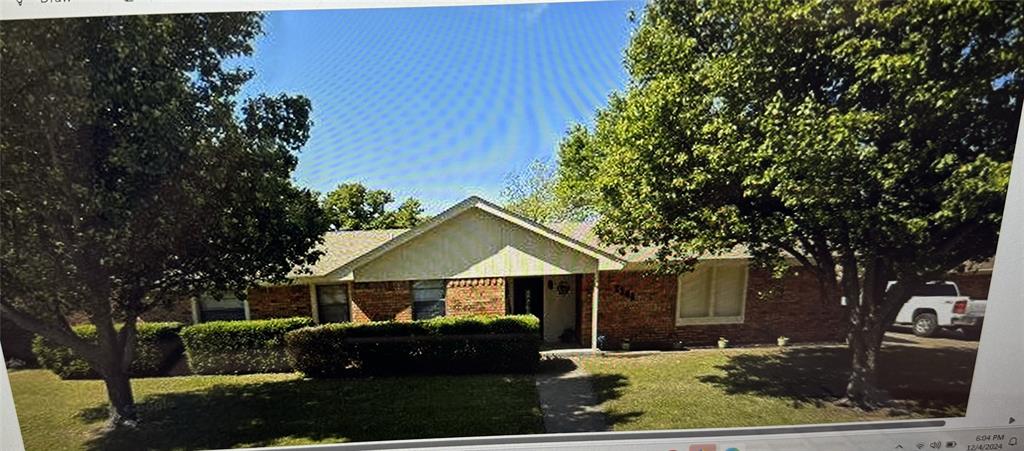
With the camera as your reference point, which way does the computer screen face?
facing the viewer
